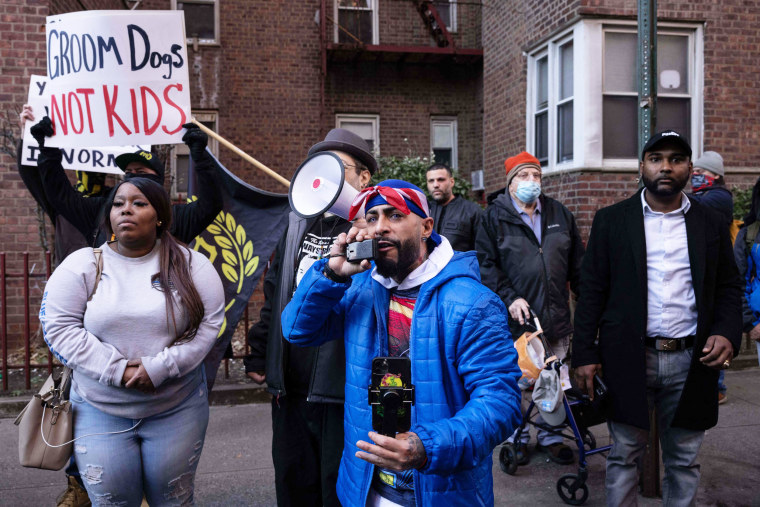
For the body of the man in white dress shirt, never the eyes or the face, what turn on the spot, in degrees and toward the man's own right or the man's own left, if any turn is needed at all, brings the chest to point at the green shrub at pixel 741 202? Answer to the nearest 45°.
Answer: approximately 180°

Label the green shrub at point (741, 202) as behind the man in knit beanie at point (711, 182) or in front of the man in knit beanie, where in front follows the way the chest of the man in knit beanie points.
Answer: behind

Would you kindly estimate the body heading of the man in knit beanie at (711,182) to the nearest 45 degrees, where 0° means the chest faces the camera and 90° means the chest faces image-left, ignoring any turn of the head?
approximately 45°

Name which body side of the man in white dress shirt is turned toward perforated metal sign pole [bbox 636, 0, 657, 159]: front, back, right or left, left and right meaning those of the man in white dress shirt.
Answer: back

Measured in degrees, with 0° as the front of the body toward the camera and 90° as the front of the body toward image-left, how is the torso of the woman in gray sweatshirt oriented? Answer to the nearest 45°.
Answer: approximately 0°

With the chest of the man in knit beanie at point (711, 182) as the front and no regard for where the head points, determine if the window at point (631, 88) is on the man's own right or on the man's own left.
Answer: on the man's own right

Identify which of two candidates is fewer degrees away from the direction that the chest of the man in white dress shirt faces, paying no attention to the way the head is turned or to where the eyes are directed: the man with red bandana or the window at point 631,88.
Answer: the man with red bandana

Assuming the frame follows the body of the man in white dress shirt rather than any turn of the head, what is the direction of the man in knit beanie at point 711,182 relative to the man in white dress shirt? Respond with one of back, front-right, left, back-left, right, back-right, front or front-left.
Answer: back

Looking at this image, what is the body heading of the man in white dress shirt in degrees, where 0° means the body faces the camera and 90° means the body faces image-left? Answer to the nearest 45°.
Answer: approximately 0°
